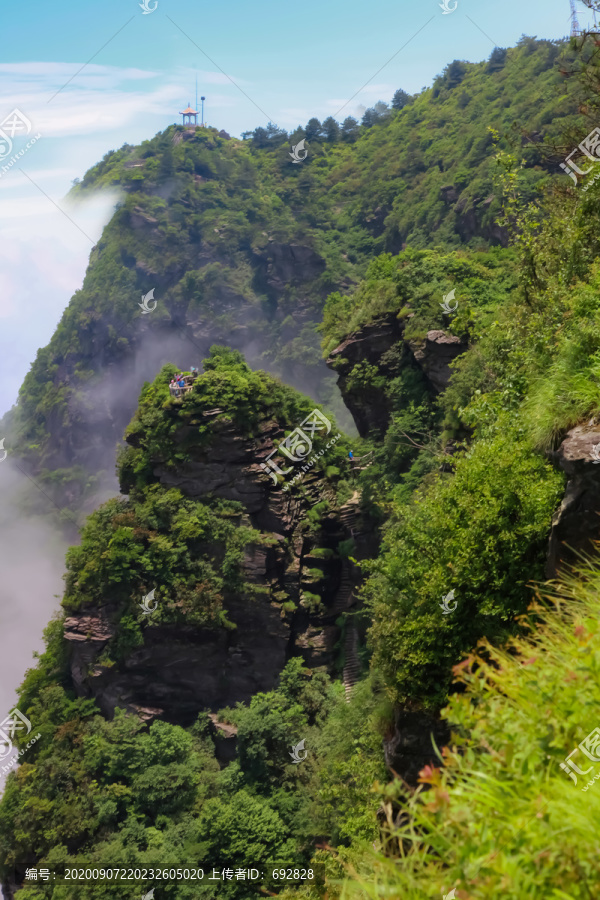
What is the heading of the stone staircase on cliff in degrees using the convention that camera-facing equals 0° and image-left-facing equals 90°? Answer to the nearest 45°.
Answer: approximately 0°
